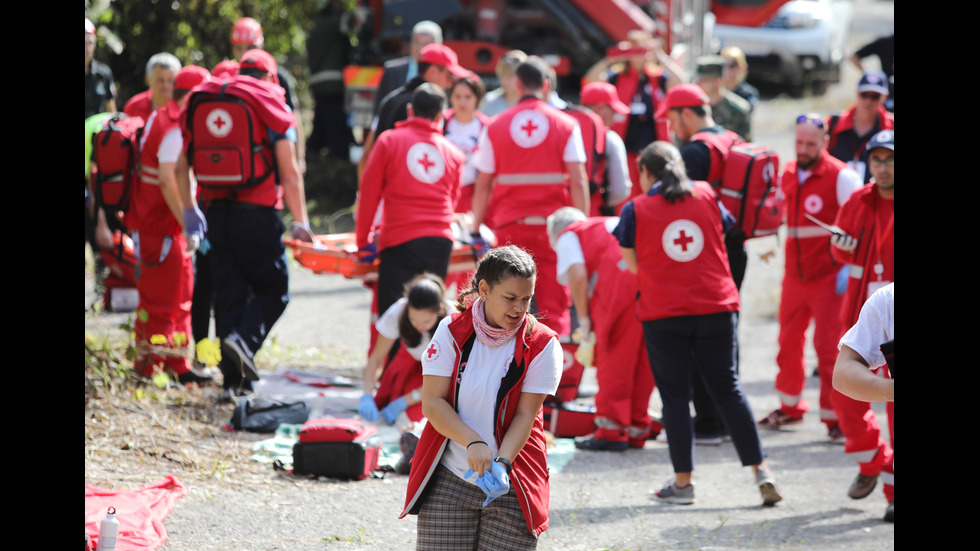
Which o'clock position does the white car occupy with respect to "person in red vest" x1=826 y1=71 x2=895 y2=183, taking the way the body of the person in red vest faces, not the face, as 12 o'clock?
The white car is roughly at 6 o'clock from the person in red vest.

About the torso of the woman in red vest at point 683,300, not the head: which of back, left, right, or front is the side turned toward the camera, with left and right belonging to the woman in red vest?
back

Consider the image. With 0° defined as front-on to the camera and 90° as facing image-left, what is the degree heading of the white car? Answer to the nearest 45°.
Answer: approximately 45°

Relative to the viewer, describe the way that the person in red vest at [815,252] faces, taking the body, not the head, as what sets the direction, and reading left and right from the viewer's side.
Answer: facing the viewer and to the left of the viewer

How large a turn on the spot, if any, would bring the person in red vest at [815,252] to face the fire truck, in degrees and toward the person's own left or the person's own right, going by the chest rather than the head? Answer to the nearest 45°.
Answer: approximately 90° to the person's own right

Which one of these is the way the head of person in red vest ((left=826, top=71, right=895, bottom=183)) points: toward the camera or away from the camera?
toward the camera

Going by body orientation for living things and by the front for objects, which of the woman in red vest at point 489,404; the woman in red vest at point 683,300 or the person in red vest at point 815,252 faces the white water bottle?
the person in red vest

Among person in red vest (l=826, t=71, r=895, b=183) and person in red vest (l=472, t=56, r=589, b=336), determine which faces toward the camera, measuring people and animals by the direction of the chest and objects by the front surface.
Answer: person in red vest (l=826, t=71, r=895, b=183)

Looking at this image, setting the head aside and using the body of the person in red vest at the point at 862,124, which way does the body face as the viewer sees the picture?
toward the camera

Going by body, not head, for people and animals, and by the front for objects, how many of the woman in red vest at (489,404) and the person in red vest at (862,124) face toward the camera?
2

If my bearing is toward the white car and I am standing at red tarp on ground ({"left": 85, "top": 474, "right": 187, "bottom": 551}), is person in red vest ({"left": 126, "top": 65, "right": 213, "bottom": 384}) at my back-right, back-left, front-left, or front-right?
front-left

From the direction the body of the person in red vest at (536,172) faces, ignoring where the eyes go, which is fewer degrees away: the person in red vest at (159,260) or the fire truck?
the fire truck

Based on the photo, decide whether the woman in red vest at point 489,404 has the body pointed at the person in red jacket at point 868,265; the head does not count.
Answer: no

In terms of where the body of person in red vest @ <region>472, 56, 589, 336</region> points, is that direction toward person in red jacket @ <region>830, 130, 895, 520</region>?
no

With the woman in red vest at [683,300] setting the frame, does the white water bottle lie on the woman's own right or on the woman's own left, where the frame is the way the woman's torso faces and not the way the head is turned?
on the woman's own left

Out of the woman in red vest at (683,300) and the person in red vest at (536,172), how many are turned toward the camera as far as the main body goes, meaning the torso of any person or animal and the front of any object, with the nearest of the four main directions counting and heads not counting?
0

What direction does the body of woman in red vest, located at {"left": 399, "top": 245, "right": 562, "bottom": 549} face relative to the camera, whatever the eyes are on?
toward the camera
